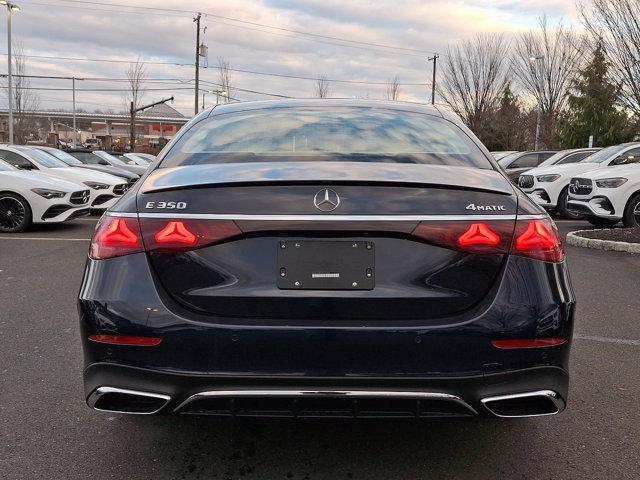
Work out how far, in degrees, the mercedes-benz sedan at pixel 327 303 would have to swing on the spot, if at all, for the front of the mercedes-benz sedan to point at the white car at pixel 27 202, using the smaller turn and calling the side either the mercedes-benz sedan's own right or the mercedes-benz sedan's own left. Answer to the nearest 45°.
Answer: approximately 45° to the mercedes-benz sedan's own left

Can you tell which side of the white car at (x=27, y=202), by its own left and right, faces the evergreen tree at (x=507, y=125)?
left

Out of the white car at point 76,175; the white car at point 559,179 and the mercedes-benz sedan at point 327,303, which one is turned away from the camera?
the mercedes-benz sedan

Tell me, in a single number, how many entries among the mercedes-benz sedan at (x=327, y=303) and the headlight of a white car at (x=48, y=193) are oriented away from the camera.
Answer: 1

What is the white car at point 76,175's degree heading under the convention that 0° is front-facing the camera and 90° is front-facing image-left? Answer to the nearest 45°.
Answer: approximately 315°

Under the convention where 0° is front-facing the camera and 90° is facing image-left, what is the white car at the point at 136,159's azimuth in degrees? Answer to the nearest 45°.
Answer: approximately 315°

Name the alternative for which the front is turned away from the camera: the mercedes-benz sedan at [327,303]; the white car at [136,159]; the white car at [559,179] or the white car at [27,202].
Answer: the mercedes-benz sedan

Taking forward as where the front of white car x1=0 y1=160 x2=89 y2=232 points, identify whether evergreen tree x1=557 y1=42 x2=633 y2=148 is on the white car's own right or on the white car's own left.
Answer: on the white car's own left

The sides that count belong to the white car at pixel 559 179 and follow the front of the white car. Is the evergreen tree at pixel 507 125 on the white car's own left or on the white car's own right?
on the white car's own right

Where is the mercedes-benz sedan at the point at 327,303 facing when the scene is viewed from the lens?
facing away from the viewer
